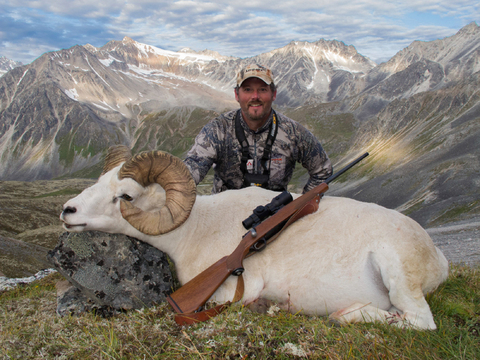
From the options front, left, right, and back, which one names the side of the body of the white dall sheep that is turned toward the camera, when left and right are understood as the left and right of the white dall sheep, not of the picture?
left

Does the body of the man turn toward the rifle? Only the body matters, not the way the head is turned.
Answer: yes

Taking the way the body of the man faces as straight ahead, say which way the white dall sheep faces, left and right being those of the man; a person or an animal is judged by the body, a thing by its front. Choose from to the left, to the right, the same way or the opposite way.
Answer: to the right

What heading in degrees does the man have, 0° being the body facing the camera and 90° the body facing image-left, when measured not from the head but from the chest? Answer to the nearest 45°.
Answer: approximately 0°

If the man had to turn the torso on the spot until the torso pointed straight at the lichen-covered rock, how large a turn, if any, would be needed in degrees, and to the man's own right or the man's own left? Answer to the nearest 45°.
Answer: approximately 45° to the man's own right

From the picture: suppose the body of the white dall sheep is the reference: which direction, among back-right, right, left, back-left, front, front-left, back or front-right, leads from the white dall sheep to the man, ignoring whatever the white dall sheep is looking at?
right

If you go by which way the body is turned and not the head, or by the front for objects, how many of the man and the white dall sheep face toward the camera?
1

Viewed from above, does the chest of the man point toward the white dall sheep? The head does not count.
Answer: yes
